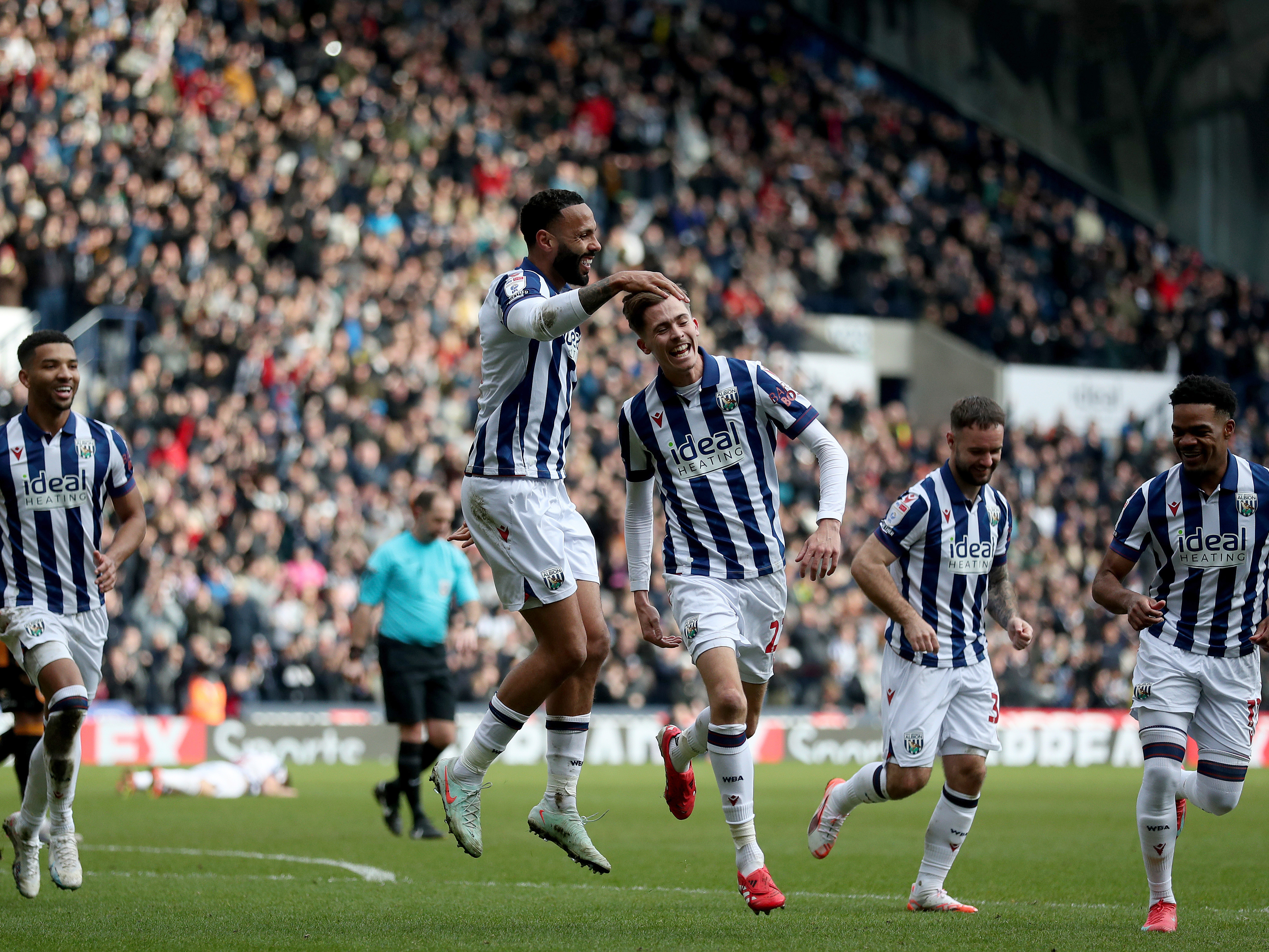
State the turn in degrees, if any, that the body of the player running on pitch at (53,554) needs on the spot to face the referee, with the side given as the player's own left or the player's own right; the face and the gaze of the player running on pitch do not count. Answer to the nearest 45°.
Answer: approximately 135° to the player's own left

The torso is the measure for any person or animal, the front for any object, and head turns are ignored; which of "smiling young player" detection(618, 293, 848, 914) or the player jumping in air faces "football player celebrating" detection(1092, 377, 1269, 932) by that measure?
the player jumping in air

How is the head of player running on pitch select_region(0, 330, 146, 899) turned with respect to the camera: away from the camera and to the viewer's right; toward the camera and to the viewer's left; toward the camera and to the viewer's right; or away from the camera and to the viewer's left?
toward the camera and to the viewer's right

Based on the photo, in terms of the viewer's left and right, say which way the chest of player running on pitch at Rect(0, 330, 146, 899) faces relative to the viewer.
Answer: facing the viewer

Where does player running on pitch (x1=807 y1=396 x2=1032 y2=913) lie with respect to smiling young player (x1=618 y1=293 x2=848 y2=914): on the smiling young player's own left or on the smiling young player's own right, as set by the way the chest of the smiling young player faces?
on the smiling young player's own left

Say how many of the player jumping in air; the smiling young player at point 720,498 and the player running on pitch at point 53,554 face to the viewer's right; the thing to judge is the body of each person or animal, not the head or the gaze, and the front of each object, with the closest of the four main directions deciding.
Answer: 1

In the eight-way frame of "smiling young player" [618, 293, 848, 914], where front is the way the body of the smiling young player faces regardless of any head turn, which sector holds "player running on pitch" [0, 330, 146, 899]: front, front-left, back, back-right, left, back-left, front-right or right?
right

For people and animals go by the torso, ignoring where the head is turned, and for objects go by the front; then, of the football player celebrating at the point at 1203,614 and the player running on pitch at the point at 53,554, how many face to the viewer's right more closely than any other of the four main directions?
0

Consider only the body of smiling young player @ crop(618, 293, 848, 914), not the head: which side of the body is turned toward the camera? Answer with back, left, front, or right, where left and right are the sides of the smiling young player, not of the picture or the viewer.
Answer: front

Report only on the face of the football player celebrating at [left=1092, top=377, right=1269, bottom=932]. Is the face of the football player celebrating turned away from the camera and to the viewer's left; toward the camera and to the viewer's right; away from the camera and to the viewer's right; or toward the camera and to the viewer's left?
toward the camera and to the viewer's left

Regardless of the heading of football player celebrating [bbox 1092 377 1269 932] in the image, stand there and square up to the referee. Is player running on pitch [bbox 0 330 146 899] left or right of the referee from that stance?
left

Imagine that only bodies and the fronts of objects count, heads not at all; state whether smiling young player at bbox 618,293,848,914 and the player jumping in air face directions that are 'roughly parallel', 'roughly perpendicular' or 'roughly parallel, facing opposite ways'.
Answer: roughly perpendicular

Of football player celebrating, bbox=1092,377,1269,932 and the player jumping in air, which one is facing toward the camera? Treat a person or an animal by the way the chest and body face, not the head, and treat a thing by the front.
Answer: the football player celebrating

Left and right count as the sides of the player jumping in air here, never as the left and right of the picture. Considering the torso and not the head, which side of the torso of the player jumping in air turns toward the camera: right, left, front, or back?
right
